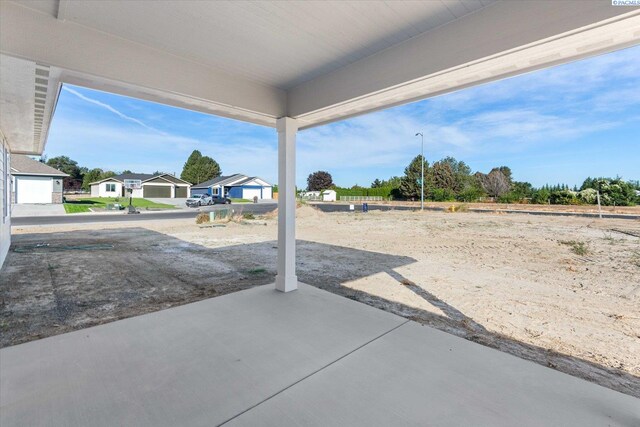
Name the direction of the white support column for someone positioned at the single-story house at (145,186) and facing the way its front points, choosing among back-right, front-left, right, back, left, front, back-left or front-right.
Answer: front

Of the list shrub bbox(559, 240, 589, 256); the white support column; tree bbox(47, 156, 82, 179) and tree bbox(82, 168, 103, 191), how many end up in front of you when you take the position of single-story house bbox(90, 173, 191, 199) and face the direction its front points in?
2

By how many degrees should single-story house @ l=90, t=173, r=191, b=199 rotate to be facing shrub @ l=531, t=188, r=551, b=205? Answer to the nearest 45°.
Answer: approximately 45° to its left

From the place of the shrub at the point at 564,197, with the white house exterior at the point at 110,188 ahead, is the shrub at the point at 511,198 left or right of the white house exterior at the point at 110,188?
right

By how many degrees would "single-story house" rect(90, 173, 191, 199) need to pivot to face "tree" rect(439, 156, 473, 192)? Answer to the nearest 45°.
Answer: approximately 45° to its left

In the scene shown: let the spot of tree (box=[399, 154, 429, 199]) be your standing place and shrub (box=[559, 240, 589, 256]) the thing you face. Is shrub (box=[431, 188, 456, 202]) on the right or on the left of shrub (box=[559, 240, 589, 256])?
left

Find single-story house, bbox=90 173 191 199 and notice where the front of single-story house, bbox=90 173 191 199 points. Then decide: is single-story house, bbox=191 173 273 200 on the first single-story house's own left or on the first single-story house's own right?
on the first single-story house's own left

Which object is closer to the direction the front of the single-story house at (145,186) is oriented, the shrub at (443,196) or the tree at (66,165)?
the shrub

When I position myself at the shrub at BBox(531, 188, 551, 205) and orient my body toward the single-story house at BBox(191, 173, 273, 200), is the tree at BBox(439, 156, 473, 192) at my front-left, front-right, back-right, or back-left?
front-right

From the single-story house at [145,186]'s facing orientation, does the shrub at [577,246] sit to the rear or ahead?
ahead

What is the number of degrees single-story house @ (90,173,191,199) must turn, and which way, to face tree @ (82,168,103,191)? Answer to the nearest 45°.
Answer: approximately 135° to its right

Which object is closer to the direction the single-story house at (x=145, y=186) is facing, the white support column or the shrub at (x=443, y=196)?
the white support column

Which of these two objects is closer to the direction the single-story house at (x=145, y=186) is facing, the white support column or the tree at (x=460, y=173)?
the white support column

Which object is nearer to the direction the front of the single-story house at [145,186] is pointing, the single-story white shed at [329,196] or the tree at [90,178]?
the single-story white shed

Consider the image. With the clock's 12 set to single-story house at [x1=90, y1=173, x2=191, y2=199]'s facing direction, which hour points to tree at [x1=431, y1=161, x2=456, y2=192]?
The tree is roughly at 10 o'clock from the single-story house.

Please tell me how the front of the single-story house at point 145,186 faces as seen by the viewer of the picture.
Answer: facing the viewer
